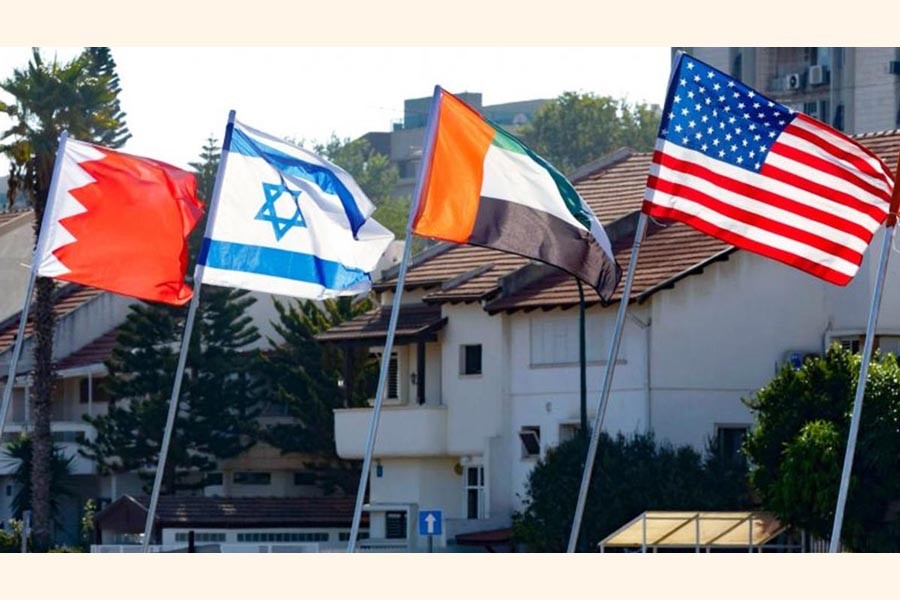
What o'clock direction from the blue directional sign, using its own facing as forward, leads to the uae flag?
The uae flag is roughly at 12 o'clock from the blue directional sign.

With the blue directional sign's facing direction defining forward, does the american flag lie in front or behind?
in front

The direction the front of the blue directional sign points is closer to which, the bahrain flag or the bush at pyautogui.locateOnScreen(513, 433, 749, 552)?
the bahrain flag

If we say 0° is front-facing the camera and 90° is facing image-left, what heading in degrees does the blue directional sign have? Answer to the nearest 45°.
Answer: approximately 0°

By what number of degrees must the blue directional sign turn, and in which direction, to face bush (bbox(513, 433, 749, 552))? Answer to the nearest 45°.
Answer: approximately 90° to its left

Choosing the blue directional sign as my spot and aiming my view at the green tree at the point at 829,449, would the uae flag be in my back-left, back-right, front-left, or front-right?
front-right

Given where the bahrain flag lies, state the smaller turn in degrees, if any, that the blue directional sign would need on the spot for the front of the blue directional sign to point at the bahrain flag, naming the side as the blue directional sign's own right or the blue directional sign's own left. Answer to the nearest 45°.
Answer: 0° — it already faces it

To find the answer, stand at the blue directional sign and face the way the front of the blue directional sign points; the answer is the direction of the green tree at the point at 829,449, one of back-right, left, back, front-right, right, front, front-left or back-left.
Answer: front-left

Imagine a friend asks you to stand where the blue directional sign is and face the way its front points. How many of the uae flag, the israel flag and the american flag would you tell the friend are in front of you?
3

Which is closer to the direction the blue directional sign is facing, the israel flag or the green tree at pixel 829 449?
the israel flag

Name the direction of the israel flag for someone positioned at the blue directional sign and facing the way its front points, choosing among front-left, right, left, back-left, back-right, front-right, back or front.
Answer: front
